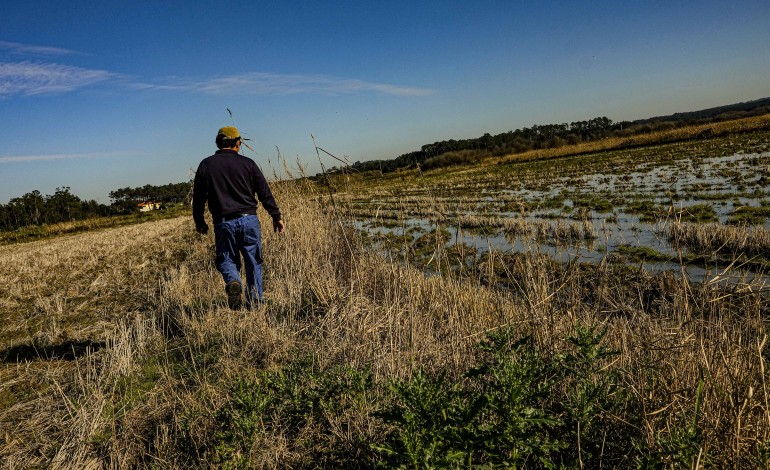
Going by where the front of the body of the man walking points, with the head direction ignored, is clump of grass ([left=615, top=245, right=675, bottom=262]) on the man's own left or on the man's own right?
on the man's own right

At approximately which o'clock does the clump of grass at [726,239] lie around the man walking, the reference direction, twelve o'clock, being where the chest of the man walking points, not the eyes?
The clump of grass is roughly at 3 o'clock from the man walking.

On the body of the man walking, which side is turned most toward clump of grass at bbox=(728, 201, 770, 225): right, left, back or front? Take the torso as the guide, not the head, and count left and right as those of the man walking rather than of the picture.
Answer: right

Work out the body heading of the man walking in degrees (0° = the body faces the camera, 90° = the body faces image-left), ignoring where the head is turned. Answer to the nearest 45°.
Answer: approximately 180°
